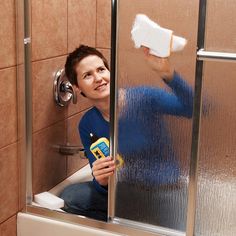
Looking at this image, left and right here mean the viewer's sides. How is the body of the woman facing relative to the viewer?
facing the viewer
